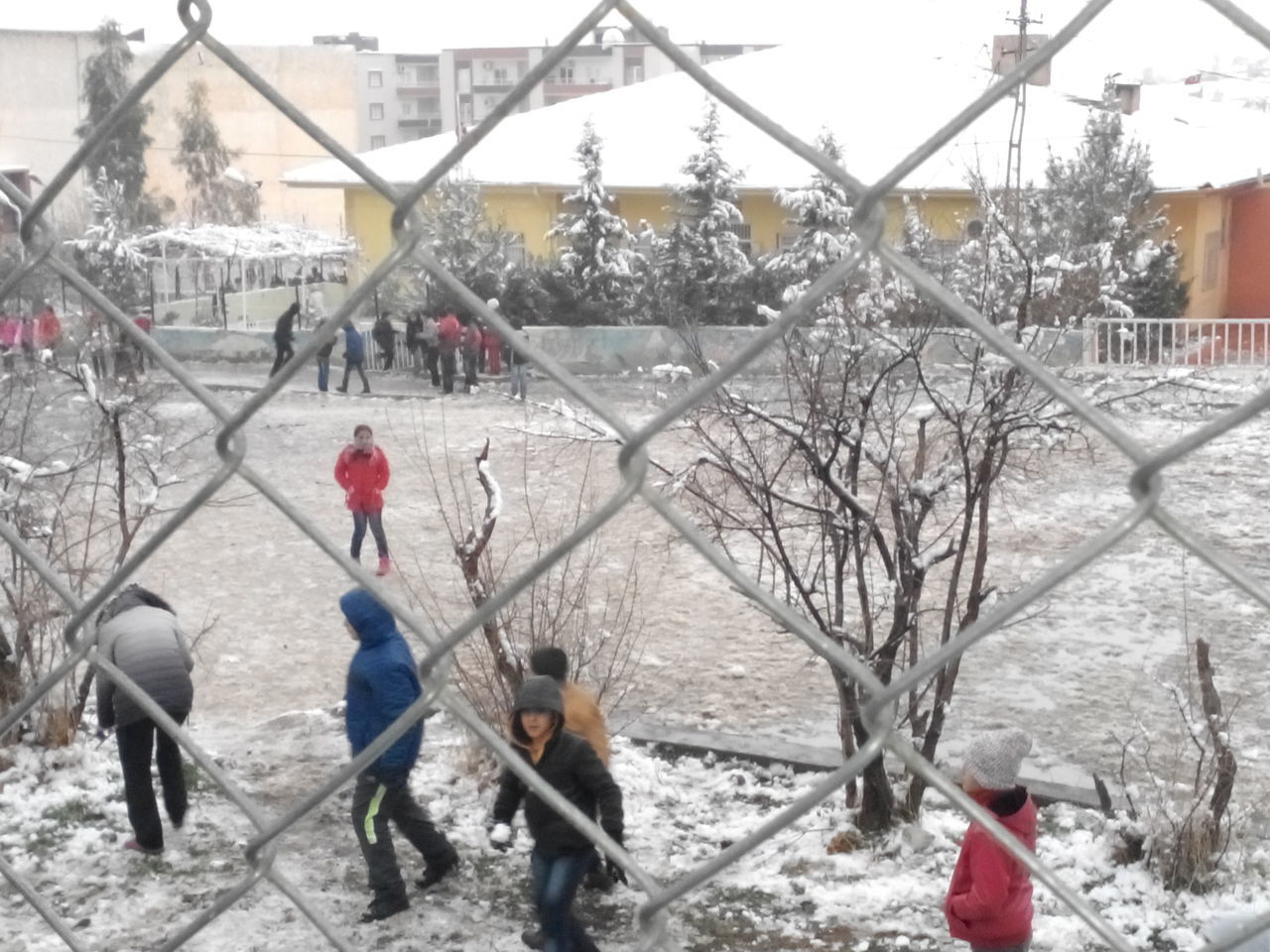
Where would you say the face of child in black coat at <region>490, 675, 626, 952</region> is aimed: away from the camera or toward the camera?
toward the camera

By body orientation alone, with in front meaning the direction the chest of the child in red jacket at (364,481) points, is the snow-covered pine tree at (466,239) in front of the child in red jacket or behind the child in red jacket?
behind

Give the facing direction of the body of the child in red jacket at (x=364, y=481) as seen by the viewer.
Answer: toward the camera

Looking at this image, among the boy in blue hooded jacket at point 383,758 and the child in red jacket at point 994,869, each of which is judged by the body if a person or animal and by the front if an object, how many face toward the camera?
0

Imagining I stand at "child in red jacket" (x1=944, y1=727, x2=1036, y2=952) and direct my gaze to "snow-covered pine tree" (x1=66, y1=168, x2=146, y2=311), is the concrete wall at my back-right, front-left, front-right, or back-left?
front-right

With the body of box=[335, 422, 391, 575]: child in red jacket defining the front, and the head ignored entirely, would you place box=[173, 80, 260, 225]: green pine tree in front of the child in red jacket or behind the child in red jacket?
behind

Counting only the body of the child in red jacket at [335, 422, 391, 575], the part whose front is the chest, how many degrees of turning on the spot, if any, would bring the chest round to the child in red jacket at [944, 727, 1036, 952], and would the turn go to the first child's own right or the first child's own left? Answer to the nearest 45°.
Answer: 0° — they already face them

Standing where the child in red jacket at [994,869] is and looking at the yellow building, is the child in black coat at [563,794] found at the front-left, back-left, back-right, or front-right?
front-left

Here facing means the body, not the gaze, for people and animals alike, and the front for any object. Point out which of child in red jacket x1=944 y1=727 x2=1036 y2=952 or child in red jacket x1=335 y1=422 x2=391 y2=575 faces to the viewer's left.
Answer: child in red jacket x1=944 y1=727 x2=1036 y2=952

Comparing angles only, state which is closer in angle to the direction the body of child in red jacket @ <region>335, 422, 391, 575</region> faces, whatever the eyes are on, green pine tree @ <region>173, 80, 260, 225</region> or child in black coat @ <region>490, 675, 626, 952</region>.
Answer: the child in black coat
